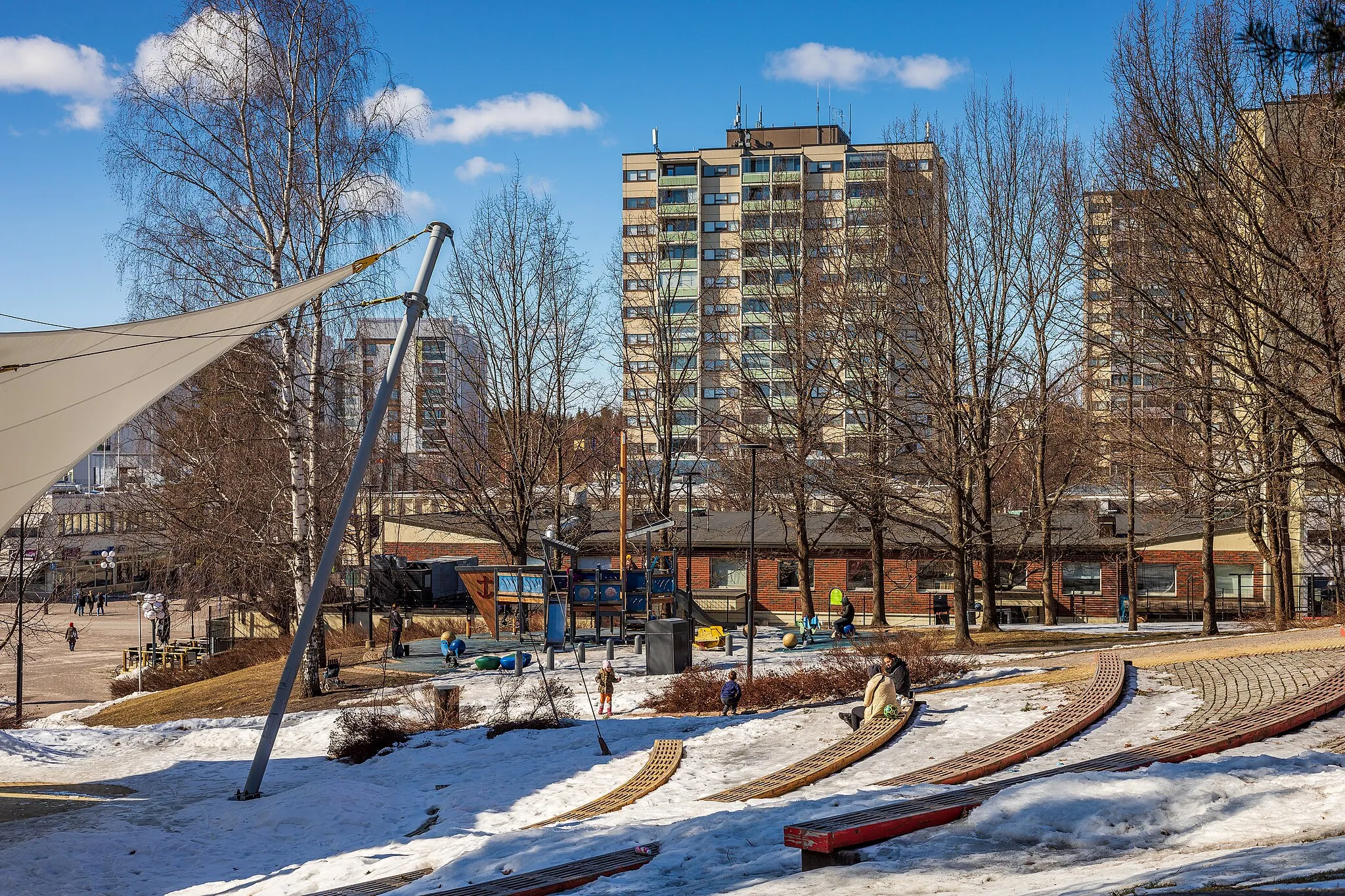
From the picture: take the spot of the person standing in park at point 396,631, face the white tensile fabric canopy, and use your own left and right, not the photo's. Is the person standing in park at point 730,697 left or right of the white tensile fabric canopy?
left
